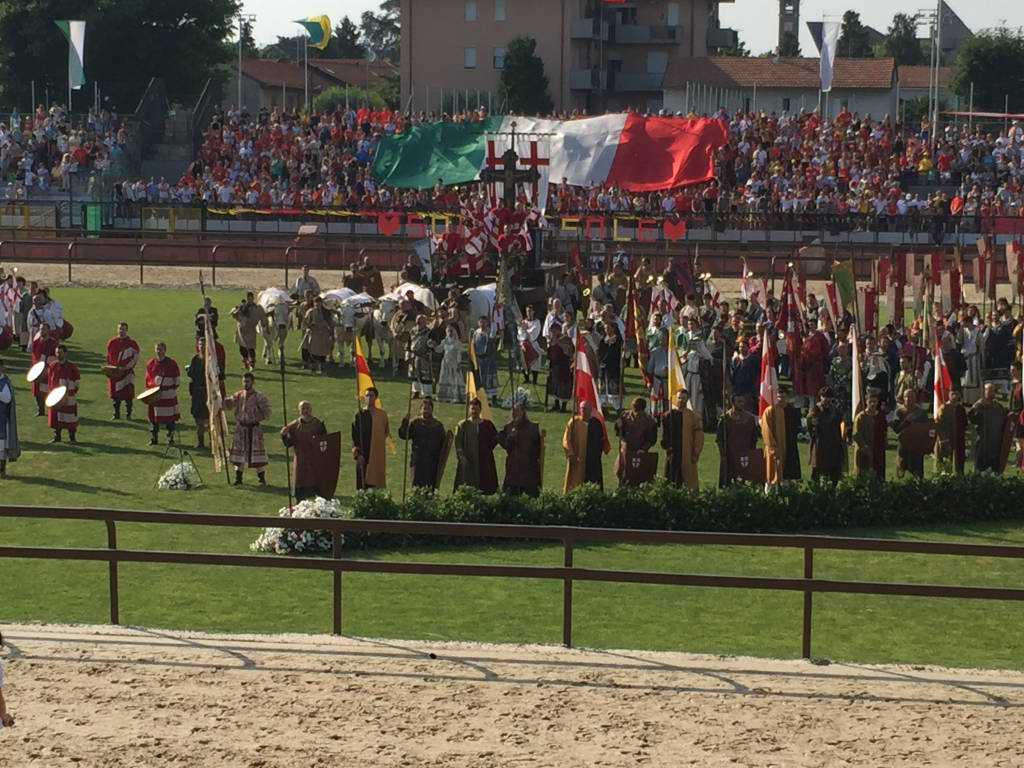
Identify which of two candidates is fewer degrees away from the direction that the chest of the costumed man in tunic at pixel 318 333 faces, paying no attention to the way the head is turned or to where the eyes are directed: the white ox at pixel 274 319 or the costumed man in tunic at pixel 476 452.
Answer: the costumed man in tunic

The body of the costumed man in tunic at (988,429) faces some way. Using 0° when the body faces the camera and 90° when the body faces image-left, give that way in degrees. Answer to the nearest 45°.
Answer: approximately 0°

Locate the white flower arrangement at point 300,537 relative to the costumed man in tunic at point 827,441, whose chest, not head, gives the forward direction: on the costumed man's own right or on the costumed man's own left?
on the costumed man's own right

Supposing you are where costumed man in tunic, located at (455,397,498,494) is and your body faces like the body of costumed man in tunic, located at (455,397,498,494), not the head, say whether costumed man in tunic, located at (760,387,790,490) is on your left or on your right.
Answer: on your left

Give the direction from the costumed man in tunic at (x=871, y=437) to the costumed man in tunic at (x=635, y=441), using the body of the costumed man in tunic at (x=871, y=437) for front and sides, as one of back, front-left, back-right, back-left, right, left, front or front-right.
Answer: front-right

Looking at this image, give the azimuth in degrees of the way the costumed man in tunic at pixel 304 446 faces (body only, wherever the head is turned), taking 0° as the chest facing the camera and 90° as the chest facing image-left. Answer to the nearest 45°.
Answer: approximately 0°

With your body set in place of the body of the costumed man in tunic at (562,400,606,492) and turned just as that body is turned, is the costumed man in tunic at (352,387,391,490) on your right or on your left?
on your right

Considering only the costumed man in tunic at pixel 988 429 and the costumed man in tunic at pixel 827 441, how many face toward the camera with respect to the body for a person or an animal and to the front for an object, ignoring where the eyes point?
2
